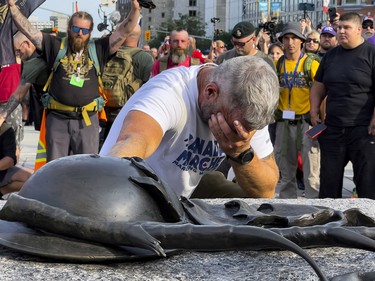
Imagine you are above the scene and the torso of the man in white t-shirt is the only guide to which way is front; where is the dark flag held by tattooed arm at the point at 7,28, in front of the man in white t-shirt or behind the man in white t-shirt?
behind

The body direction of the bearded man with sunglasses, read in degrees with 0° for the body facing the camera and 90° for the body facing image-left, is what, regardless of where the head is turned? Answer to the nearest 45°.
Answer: approximately 0°

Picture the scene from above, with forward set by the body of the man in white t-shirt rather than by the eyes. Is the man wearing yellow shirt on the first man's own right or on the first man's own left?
on the first man's own left

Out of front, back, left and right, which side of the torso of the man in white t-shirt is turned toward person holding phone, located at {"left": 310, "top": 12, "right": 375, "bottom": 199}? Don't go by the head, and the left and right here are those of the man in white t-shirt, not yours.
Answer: left
